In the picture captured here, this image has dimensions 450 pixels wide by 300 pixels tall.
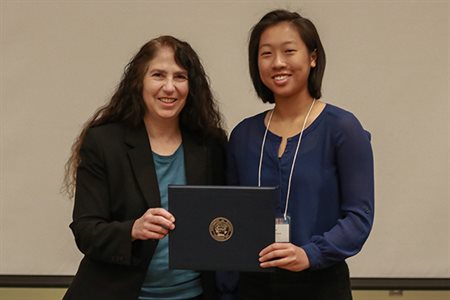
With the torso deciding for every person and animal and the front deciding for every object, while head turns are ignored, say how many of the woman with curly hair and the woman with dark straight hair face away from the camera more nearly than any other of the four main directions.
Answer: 0

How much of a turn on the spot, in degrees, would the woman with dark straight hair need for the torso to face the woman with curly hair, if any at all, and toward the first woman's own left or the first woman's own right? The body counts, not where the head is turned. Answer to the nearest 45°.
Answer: approximately 45° to the first woman's own right

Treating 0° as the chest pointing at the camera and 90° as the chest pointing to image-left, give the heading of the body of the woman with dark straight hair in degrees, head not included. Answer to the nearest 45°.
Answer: approximately 45°

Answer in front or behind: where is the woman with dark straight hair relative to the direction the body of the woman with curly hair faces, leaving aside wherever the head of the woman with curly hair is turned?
in front

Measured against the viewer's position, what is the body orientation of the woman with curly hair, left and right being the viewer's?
facing the viewer and to the right of the viewer
